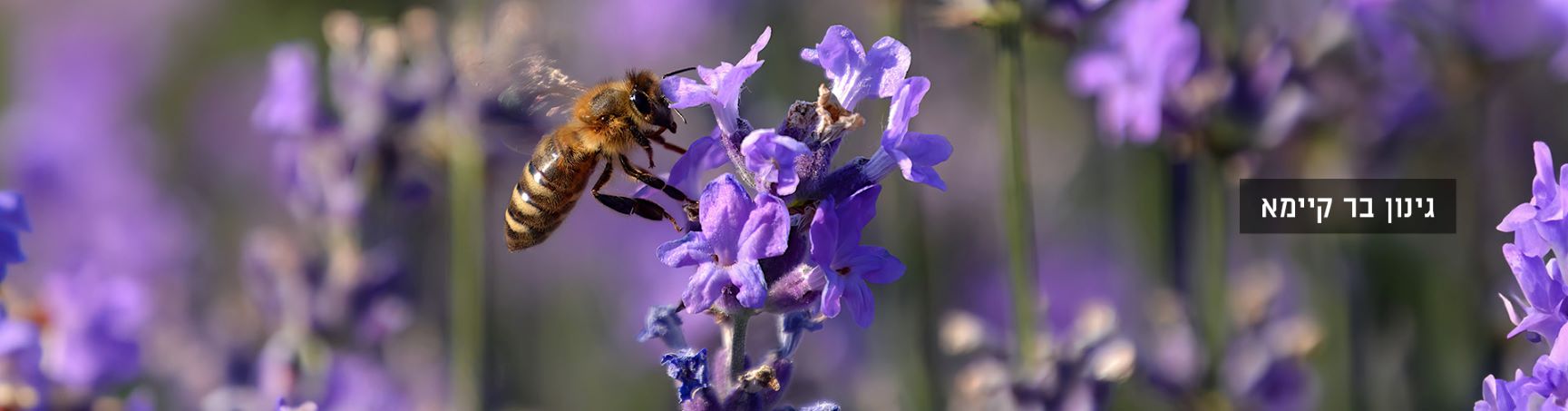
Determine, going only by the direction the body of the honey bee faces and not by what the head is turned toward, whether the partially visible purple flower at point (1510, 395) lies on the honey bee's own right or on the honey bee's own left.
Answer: on the honey bee's own right

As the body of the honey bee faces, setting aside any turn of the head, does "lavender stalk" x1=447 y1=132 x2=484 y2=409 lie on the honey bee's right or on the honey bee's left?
on the honey bee's left

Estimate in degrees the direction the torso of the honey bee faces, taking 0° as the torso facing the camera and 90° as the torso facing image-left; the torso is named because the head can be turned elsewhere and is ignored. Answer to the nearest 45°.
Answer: approximately 270°
